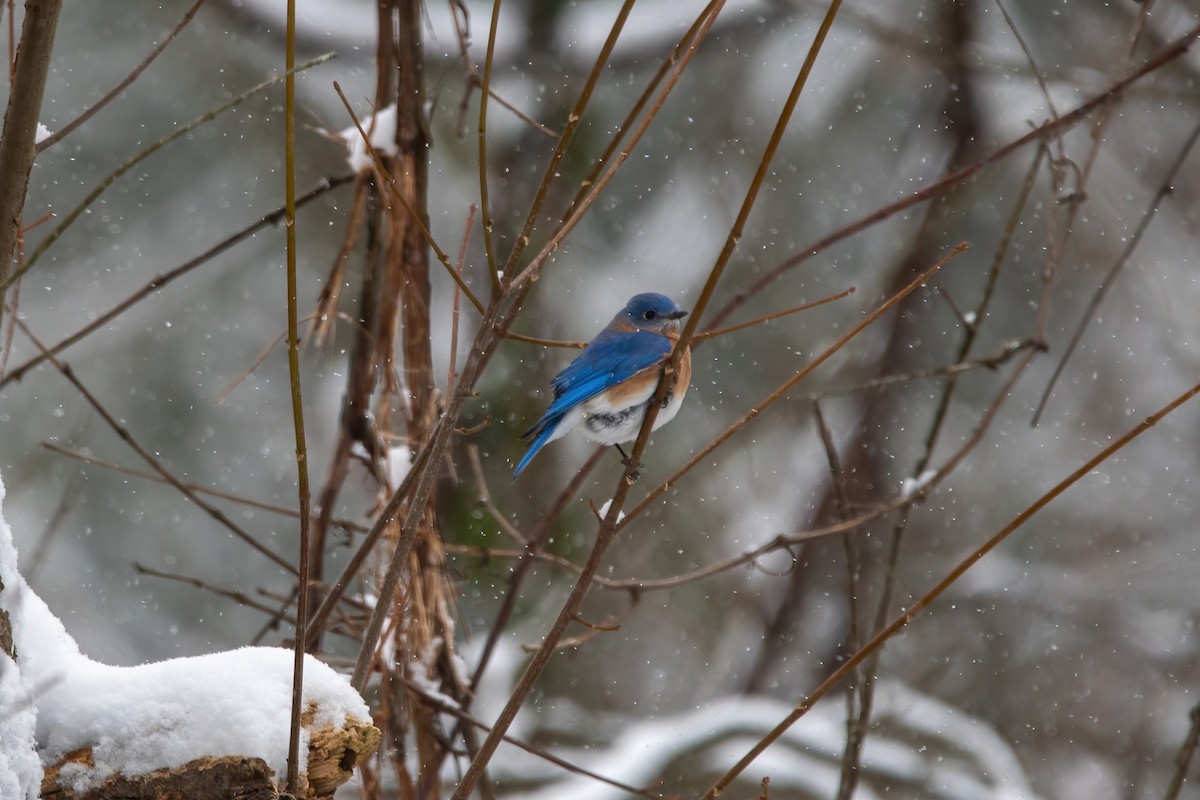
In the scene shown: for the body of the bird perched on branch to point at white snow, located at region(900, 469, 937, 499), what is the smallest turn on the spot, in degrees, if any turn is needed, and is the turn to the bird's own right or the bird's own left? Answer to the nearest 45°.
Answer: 0° — it already faces it

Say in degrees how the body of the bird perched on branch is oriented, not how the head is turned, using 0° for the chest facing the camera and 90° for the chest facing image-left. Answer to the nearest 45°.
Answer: approximately 270°

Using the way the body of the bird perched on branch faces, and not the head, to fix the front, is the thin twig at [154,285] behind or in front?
behind
